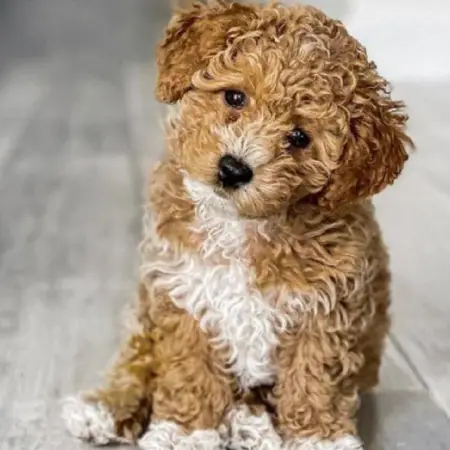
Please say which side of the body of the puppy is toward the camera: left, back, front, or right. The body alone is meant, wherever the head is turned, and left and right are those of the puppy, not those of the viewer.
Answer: front
